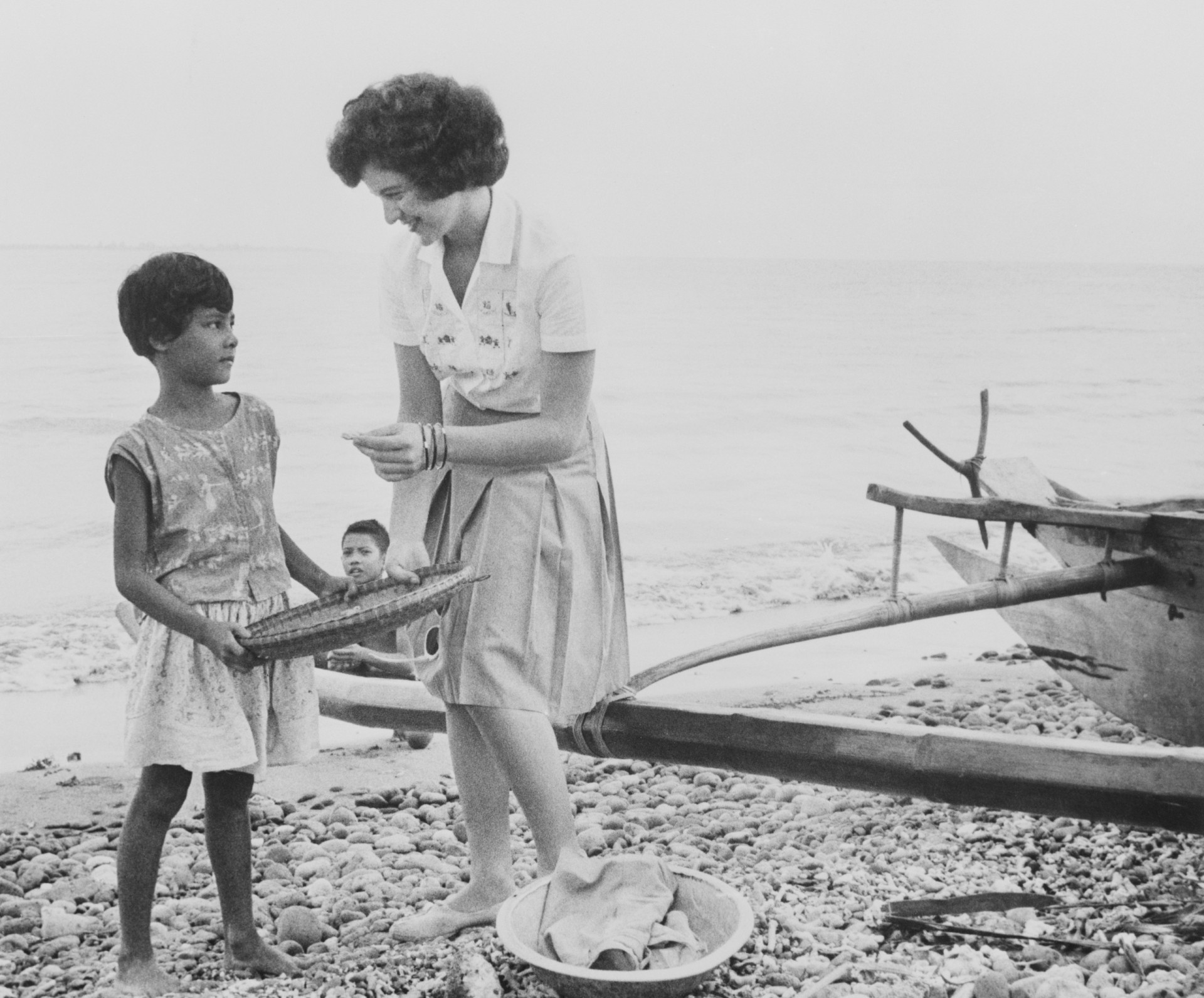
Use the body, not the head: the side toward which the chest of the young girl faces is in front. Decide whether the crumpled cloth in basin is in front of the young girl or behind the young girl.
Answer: in front

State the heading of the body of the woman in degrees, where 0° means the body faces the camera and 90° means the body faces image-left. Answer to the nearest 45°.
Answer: approximately 45°

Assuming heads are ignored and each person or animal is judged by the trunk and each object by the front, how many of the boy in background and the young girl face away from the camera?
0

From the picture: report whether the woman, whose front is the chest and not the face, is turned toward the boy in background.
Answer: no

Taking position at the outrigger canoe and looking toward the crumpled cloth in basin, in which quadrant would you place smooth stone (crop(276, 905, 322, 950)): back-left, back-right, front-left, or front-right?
front-right

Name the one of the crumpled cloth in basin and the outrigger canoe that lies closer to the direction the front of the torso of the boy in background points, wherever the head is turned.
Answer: the crumpled cloth in basin

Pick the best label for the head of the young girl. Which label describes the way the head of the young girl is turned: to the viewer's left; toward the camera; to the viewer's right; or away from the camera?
to the viewer's right

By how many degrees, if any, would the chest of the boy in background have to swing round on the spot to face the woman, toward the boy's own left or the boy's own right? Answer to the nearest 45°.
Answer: approximately 45° to the boy's own left

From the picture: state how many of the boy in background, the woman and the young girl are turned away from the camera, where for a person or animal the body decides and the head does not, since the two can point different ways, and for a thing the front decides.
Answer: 0

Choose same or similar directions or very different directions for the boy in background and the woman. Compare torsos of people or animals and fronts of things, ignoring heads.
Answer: same or similar directions

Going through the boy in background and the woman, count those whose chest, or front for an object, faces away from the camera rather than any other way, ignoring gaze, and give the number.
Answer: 0

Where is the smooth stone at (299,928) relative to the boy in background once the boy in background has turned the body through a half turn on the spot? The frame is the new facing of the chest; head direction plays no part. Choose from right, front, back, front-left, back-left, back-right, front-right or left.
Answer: back-right

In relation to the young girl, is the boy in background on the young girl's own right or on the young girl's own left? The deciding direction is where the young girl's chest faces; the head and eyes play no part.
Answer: on the young girl's own left

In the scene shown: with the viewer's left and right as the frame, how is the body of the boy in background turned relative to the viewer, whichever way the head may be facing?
facing the viewer and to the left of the viewer
